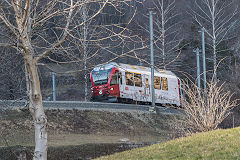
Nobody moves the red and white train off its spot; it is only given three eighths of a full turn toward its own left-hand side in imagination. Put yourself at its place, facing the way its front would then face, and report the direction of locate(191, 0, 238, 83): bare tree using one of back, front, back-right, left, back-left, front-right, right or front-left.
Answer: front-left

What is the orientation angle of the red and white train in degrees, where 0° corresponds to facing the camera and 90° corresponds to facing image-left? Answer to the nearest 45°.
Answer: approximately 45°
